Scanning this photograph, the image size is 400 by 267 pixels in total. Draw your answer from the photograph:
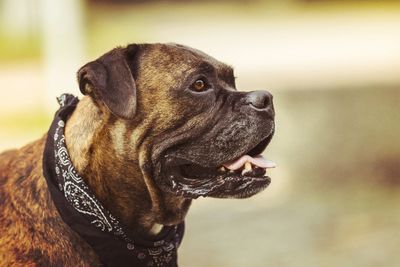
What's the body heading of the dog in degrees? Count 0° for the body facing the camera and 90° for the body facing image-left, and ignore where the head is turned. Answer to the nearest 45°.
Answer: approximately 270°
